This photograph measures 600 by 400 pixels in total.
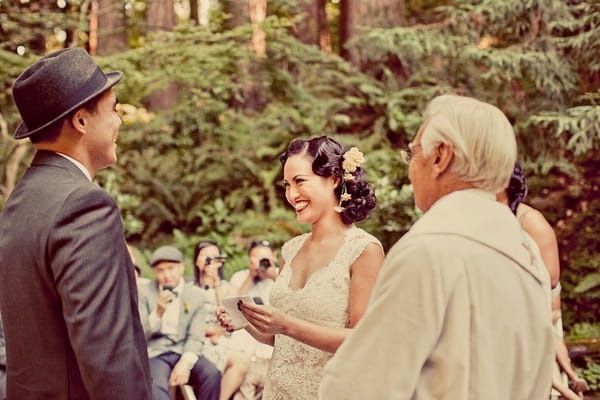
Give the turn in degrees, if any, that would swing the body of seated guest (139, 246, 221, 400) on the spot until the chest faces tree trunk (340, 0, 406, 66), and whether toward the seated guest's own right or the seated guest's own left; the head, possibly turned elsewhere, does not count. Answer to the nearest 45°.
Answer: approximately 135° to the seated guest's own left

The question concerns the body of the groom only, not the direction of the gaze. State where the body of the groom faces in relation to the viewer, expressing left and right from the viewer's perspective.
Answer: facing away from the viewer and to the right of the viewer

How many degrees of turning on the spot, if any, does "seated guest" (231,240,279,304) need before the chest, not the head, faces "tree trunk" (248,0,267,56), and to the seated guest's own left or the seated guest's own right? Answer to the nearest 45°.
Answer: approximately 180°

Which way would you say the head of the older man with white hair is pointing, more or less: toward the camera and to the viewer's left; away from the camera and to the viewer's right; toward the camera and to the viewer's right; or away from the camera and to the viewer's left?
away from the camera and to the viewer's left

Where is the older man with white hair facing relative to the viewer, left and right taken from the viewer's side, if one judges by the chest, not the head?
facing away from the viewer and to the left of the viewer

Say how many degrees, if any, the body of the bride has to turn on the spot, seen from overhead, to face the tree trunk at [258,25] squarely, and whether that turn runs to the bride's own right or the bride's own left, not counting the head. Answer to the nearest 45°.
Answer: approximately 135° to the bride's own right

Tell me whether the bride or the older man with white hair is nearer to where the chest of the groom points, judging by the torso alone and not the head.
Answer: the bride

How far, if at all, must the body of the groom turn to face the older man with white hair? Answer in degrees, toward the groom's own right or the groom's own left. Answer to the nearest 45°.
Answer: approximately 90° to the groom's own right

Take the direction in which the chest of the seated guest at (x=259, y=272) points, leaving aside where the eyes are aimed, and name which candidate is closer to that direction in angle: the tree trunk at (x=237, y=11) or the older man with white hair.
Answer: the older man with white hair
